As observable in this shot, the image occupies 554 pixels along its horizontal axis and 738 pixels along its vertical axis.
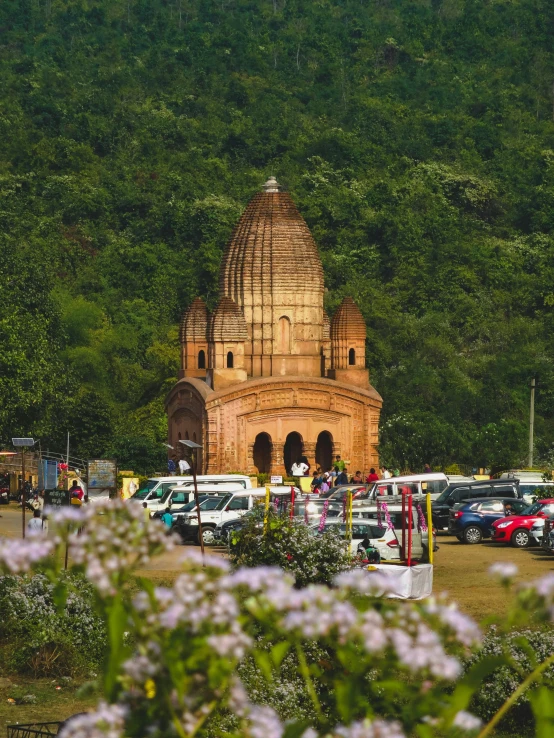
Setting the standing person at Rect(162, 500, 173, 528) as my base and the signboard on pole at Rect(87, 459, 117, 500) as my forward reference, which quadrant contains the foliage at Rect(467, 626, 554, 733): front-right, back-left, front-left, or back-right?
back-left

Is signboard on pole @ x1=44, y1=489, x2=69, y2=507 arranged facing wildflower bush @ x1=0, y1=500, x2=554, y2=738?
yes

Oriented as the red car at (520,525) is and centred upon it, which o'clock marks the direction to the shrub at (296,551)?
The shrub is roughly at 11 o'clock from the red car.

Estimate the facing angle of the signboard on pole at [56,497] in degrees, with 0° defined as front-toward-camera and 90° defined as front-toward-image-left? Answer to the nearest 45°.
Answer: approximately 0°

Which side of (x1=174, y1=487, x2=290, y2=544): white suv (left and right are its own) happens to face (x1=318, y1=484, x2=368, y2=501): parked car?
back

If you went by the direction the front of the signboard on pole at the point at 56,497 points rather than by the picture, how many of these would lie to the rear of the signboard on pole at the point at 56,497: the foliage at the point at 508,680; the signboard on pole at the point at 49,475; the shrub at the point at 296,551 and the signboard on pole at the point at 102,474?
2

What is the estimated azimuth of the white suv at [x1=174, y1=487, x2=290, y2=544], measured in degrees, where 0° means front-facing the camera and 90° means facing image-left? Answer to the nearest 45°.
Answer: approximately 45°

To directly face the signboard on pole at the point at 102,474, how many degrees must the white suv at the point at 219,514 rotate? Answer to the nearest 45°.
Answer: approximately 45° to its right

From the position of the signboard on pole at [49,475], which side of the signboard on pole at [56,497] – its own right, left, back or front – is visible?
back
